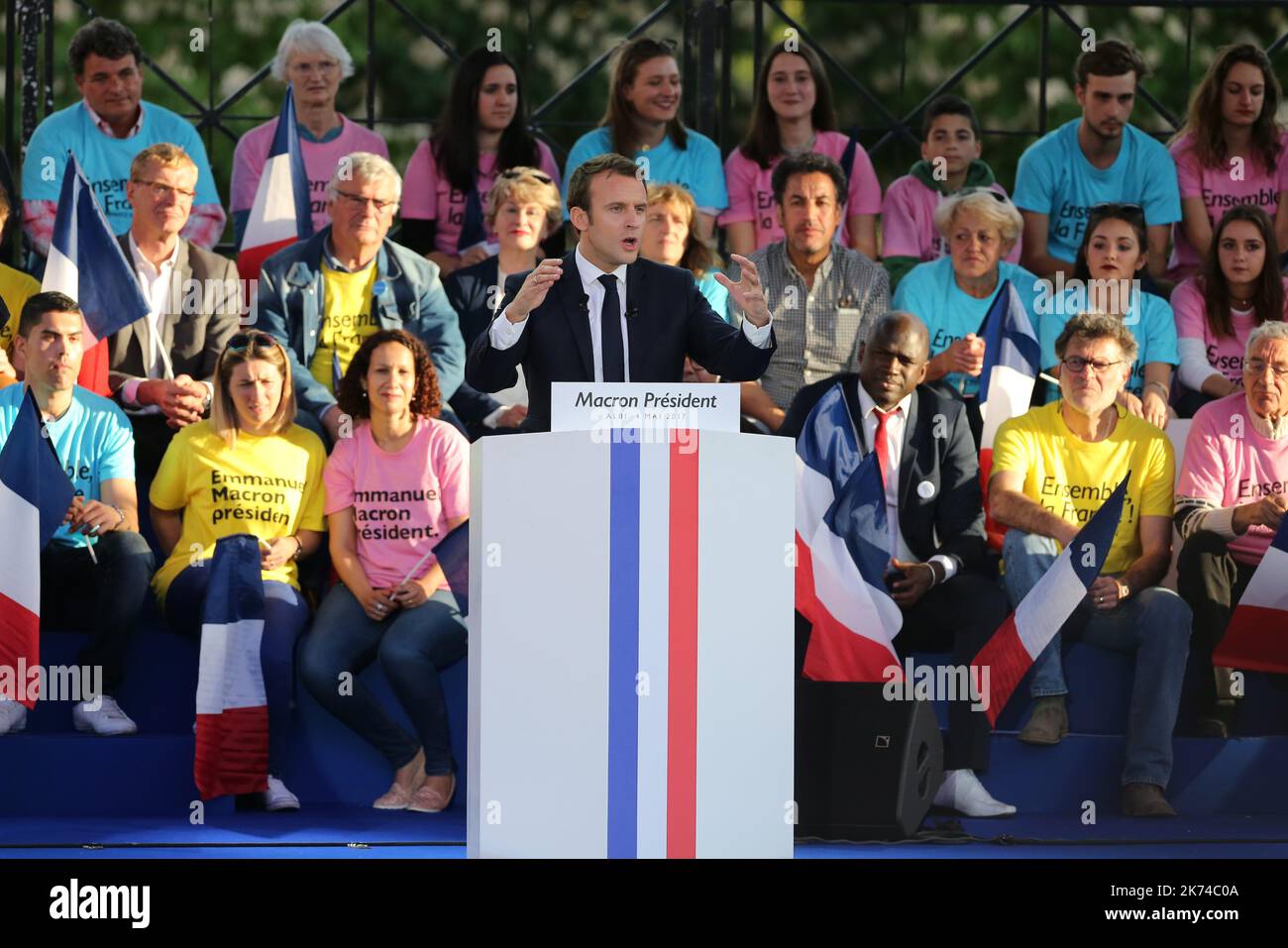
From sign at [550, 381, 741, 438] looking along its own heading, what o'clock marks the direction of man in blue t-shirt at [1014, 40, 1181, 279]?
The man in blue t-shirt is roughly at 7 o'clock from the sign.

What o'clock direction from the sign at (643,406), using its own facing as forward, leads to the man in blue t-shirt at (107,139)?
The man in blue t-shirt is roughly at 5 o'clock from the sign.

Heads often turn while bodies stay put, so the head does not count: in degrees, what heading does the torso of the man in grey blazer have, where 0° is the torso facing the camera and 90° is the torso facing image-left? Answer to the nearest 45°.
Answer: approximately 0°

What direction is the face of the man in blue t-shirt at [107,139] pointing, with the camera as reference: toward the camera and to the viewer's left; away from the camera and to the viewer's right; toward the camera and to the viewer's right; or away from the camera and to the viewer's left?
toward the camera and to the viewer's right

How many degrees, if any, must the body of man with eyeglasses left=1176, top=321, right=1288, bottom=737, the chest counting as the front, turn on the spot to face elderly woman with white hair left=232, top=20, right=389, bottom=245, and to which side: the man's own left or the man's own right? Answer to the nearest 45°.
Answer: approximately 90° to the man's own right

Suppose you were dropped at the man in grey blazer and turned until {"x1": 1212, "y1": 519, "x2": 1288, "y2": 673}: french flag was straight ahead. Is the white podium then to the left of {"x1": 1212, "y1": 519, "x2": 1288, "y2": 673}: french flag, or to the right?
right

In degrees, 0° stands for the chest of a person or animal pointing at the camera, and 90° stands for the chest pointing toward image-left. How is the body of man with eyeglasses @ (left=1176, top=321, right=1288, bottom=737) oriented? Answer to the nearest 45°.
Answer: approximately 0°
